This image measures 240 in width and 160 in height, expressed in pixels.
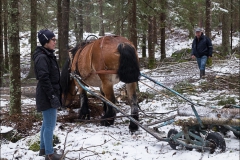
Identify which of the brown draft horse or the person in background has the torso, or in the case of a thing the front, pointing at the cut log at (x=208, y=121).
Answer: the person in background

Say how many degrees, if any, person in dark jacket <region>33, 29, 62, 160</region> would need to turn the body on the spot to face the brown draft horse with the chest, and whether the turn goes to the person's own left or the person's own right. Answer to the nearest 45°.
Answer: approximately 45° to the person's own left

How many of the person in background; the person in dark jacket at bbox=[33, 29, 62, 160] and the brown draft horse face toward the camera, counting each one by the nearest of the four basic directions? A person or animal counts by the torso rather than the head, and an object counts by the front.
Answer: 1

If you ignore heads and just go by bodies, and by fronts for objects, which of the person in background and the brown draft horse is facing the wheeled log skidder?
the person in background

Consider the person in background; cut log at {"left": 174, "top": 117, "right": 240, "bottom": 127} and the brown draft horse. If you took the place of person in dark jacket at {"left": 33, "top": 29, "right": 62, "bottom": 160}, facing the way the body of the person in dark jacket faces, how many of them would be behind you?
0

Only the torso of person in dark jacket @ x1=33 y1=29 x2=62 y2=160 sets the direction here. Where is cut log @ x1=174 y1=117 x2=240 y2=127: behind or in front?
in front

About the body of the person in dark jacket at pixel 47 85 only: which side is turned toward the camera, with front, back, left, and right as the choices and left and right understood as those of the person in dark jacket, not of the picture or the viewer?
right

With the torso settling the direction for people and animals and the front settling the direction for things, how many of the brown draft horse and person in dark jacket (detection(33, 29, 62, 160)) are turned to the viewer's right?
1

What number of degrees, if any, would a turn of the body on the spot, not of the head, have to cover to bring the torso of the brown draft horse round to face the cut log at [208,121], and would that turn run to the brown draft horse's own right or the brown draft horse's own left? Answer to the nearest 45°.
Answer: approximately 180°

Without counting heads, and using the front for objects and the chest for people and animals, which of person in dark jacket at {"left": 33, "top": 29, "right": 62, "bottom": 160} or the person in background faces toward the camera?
the person in background

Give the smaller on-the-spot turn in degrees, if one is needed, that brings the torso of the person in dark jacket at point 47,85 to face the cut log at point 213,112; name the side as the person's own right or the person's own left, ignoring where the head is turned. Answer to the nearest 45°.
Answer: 0° — they already face it

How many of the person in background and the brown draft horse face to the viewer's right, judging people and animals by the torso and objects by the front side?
0

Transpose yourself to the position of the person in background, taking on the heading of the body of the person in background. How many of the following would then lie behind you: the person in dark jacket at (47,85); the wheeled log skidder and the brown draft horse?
0

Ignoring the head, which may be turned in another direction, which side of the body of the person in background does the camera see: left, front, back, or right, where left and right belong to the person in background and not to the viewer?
front

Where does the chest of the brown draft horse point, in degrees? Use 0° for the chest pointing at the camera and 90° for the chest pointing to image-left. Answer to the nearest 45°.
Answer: approximately 135°

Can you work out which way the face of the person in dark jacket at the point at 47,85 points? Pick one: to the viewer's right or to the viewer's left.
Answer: to the viewer's right

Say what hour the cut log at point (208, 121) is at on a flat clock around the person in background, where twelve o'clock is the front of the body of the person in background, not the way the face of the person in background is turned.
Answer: The cut log is roughly at 12 o'clock from the person in background.

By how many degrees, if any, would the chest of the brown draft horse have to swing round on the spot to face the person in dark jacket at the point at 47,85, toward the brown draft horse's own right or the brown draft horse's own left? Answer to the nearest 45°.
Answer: approximately 90° to the brown draft horse's own left

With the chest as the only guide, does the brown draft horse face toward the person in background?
no

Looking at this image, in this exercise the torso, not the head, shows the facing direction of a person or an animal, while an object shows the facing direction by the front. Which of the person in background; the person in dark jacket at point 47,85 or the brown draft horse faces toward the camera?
the person in background
